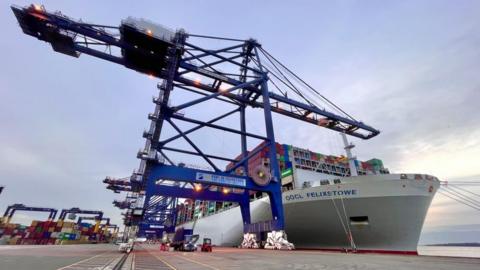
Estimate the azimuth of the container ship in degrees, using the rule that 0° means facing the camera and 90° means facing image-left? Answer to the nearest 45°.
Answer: approximately 315°
